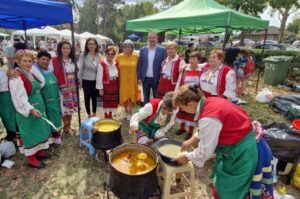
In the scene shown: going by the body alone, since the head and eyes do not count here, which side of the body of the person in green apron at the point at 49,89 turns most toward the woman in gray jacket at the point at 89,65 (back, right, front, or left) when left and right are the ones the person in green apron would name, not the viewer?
left

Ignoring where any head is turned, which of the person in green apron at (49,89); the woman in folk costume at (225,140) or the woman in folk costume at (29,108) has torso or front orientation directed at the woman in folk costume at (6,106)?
the woman in folk costume at (225,140)

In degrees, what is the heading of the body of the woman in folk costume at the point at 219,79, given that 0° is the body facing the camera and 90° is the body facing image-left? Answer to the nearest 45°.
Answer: approximately 45°

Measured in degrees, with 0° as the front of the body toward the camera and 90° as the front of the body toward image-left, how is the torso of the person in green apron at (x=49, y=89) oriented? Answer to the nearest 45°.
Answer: approximately 315°

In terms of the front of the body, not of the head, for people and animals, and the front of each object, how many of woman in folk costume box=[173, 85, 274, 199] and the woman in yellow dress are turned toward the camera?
1

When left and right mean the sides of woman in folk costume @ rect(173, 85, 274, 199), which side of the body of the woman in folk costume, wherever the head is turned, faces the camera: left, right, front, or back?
left

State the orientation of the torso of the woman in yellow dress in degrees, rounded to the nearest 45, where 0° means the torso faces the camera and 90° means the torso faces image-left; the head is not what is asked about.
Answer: approximately 0°
